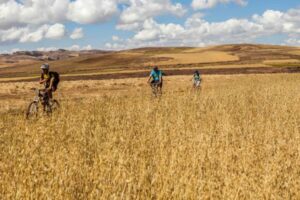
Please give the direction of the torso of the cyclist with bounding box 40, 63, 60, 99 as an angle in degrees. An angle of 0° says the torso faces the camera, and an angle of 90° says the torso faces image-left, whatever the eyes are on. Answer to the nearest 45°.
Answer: approximately 45°

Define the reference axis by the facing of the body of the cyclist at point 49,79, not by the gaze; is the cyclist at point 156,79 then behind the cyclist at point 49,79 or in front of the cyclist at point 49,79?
behind

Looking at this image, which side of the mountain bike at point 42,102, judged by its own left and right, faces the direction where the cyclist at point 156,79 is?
back
